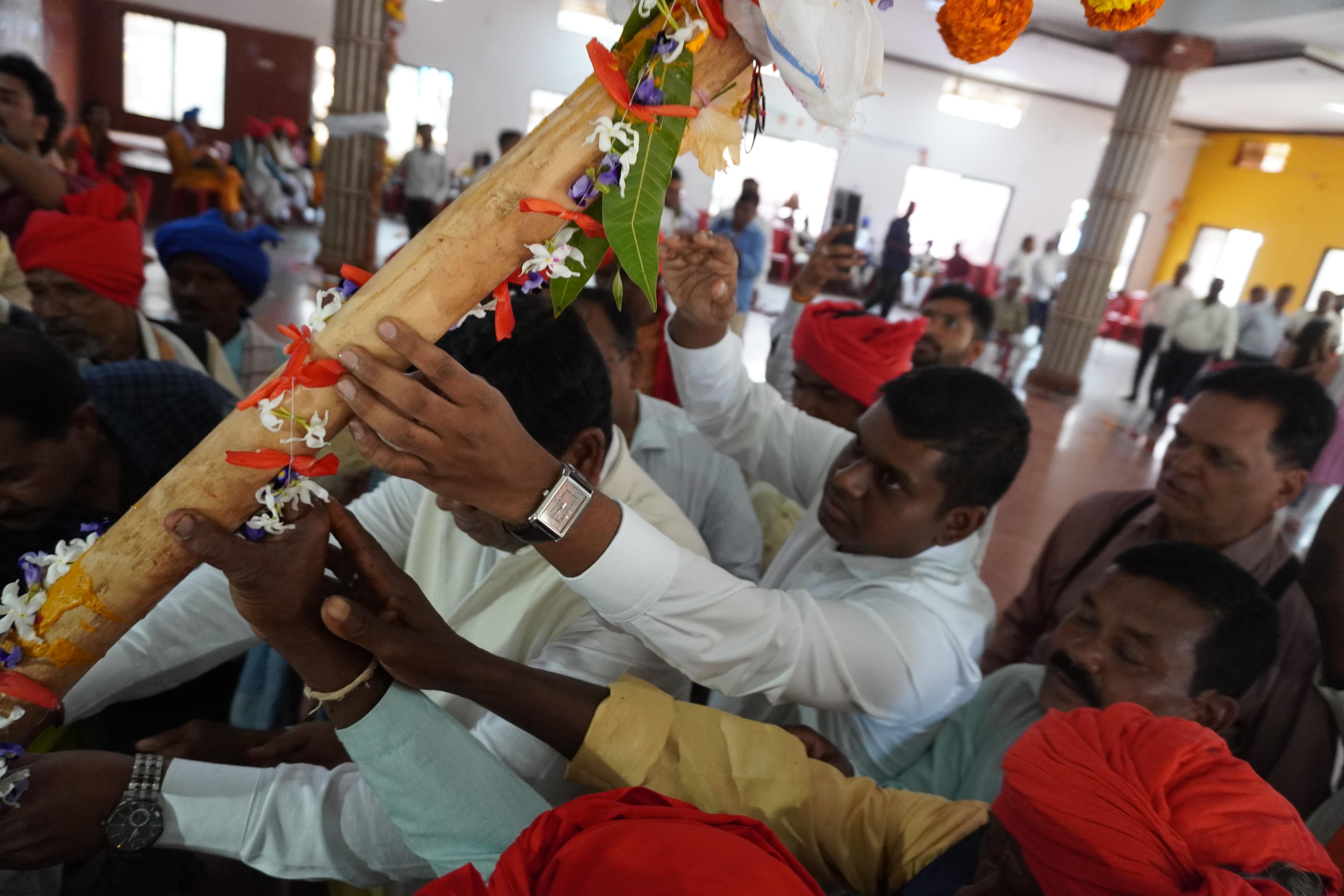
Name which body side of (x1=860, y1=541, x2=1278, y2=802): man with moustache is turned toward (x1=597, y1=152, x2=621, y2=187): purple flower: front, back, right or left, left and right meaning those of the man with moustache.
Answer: front

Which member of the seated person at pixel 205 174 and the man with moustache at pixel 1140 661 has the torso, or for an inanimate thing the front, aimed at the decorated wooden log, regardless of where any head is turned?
the man with moustache

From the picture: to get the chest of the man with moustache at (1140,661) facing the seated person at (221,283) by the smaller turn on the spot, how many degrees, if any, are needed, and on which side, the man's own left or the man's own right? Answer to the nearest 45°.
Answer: approximately 45° to the man's own right

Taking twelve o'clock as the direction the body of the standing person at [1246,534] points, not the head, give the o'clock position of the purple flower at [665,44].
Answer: The purple flower is roughly at 11 o'clock from the standing person.

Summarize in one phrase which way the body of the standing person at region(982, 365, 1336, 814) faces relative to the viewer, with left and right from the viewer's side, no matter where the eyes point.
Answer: facing the viewer and to the left of the viewer

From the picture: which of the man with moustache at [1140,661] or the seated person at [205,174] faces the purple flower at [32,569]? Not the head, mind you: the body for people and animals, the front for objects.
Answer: the man with moustache

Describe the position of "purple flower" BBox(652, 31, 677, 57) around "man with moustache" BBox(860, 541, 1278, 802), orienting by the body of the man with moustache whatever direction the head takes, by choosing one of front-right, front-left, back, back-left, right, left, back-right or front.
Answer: front

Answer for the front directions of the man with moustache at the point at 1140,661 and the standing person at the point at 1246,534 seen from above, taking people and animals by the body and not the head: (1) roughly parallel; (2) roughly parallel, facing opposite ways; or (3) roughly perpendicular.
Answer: roughly parallel

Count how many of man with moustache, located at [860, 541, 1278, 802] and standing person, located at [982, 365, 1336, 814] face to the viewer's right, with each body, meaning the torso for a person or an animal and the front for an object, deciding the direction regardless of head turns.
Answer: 0
